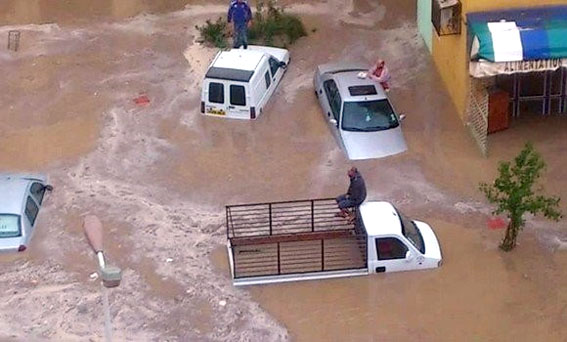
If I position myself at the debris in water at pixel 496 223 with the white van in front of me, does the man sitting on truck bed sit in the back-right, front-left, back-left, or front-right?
front-left

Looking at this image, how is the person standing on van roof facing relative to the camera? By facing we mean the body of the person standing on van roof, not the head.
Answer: toward the camera

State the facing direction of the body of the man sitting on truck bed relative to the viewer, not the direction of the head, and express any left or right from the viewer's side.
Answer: facing to the left of the viewer

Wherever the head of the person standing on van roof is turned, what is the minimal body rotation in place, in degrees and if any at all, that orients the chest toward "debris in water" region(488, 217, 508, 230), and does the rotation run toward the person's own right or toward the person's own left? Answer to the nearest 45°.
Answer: approximately 45° to the person's own left

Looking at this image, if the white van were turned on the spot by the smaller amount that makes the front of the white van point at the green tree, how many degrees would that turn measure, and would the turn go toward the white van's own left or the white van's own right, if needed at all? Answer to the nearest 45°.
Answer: approximately 90° to the white van's own right

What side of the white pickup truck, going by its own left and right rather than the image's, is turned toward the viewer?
right

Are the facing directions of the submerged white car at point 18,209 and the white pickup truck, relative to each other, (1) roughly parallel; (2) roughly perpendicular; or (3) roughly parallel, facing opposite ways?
roughly perpendicular

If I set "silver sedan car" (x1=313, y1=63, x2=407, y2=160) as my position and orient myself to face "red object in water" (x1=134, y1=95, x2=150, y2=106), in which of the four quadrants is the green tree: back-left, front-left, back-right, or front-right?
back-left

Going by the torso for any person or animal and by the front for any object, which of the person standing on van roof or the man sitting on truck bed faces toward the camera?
the person standing on van roof
